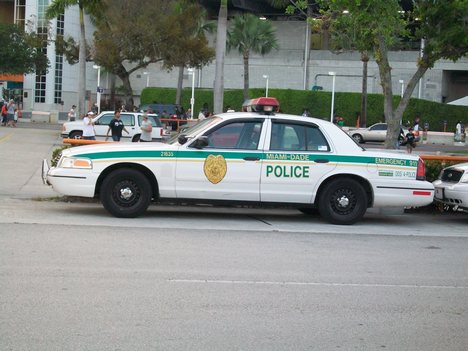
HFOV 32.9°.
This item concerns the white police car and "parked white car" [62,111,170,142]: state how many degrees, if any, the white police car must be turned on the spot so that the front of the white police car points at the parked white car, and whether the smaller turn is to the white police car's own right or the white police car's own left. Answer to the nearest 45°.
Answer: approximately 90° to the white police car's own right

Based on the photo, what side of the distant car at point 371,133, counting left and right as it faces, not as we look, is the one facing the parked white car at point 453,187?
left

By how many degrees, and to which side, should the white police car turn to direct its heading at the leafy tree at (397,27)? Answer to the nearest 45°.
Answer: approximately 135° to its right

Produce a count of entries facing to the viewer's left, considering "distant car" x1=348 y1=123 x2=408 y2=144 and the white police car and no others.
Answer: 2

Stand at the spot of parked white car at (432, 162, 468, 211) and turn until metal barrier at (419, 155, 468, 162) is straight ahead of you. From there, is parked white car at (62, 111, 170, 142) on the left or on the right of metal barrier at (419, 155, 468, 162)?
left

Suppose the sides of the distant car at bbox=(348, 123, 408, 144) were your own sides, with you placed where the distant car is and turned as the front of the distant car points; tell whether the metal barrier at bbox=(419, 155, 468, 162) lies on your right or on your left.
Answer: on your left

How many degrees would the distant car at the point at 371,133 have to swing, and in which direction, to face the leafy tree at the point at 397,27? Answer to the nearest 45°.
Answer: approximately 90° to its left

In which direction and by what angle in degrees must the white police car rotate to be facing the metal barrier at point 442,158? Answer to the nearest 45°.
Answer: approximately 135° to its right

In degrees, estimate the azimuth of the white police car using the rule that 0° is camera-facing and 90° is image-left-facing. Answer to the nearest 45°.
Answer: approximately 90°

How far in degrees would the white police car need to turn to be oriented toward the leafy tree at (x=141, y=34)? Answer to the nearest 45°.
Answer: approximately 90° to its right

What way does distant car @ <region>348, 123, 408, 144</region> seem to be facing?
to the viewer's left

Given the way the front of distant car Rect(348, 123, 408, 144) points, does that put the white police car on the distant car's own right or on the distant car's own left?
on the distant car's own left

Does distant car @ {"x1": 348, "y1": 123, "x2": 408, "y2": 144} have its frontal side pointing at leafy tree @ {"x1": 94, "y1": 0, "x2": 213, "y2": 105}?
yes

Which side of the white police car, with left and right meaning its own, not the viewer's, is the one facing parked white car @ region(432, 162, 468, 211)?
back
